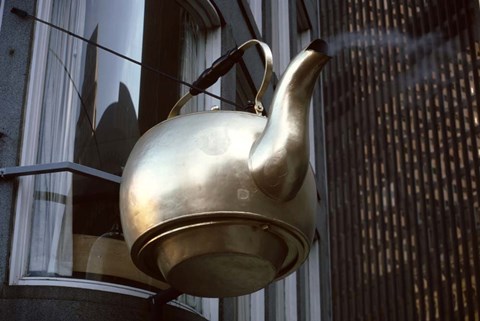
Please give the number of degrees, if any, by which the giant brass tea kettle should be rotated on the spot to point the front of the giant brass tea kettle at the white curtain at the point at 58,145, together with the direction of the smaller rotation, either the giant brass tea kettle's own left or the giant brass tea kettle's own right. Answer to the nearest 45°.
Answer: approximately 180°

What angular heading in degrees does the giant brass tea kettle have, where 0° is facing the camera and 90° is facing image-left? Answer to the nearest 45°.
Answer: approximately 315°
